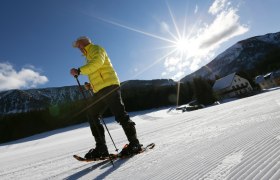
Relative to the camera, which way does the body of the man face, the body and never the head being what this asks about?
to the viewer's left
